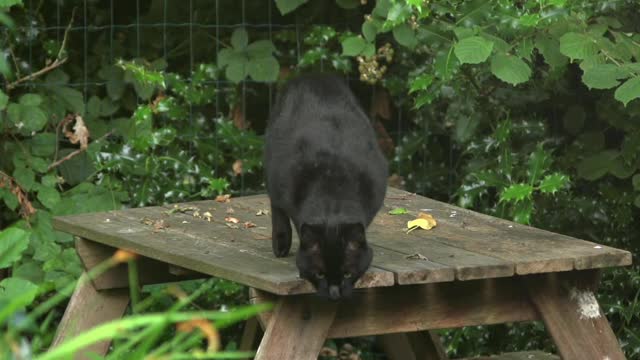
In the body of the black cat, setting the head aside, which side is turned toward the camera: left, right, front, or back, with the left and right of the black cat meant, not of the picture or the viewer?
front

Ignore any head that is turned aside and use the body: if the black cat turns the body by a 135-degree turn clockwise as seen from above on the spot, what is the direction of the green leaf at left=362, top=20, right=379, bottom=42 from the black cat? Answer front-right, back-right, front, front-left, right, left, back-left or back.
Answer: front-right

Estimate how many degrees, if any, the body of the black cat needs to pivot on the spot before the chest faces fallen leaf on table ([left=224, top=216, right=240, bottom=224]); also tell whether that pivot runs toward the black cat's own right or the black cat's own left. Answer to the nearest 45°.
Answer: approximately 135° to the black cat's own right

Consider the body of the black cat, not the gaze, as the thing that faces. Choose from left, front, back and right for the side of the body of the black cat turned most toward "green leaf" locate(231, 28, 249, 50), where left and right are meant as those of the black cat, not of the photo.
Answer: back

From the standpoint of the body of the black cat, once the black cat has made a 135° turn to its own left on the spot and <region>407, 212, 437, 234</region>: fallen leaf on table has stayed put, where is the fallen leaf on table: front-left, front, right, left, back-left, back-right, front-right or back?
front

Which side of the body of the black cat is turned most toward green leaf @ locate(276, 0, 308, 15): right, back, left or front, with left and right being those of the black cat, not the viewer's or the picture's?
back

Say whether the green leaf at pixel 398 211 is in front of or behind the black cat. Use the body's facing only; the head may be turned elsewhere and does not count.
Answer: behind

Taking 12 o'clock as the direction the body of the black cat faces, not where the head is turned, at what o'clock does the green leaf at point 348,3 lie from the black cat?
The green leaf is roughly at 6 o'clock from the black cat.

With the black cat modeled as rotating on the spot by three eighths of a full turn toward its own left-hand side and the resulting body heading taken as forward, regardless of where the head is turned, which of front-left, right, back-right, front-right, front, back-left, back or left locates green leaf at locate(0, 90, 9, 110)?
left
